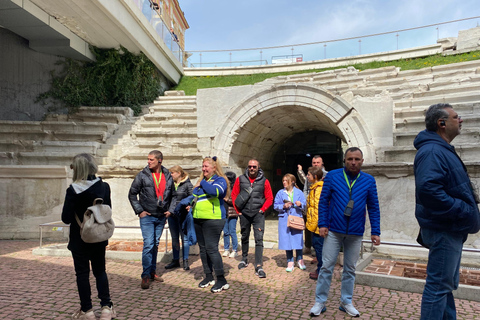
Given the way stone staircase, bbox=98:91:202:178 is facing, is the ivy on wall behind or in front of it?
behind

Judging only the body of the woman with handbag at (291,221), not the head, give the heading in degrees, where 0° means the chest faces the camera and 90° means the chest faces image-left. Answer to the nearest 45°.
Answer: approximately 0°

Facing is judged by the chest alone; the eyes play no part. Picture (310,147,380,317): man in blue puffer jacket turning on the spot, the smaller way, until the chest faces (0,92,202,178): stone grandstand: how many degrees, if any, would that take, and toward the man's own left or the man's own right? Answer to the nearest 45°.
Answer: approximately 135° to the man's own right

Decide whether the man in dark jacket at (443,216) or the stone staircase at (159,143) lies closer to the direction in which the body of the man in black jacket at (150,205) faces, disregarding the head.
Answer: the man in dark jacket

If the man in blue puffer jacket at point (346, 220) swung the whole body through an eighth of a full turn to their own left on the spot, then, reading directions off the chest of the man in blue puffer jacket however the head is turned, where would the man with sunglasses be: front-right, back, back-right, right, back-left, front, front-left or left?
back

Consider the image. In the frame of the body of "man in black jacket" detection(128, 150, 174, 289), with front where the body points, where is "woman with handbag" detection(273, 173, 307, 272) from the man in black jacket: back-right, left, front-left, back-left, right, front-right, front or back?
front-left
